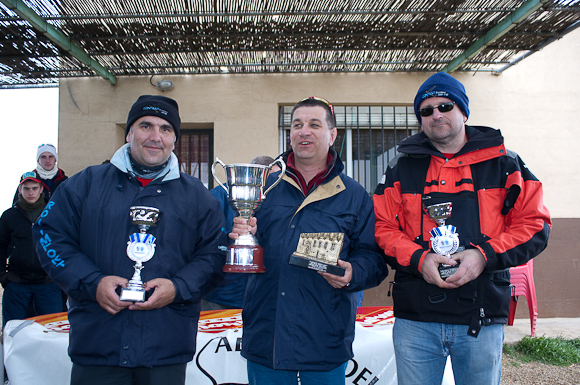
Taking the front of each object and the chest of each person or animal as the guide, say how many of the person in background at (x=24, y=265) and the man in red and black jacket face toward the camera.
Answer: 2

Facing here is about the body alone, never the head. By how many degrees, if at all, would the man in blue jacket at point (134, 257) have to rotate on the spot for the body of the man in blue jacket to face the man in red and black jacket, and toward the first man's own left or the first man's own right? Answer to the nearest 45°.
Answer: approximately 90° to the first man's own left

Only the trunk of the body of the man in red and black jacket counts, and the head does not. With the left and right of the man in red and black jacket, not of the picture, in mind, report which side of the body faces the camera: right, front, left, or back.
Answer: front

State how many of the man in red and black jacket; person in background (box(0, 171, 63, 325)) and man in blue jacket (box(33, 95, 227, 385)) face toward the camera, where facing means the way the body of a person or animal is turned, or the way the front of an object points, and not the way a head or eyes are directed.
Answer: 3

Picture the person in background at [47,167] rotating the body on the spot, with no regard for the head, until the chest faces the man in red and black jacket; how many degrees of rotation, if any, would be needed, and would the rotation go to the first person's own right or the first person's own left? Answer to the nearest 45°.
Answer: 0° — they already face them

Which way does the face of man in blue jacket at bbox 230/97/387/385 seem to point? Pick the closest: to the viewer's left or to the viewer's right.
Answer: to the viewer's left

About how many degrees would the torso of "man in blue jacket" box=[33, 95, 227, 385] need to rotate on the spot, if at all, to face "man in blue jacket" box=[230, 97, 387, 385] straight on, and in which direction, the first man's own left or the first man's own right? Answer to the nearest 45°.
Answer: approximately 90° to the first man's own left

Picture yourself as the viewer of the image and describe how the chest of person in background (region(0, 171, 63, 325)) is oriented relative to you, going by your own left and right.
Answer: facing the viewer
